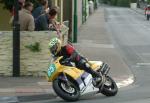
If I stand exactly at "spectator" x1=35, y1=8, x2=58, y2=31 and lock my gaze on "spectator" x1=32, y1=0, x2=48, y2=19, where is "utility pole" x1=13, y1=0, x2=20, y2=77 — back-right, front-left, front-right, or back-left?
back-left

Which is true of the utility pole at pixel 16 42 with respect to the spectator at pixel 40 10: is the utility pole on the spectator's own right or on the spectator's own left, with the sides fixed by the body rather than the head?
on the spectator's own right
